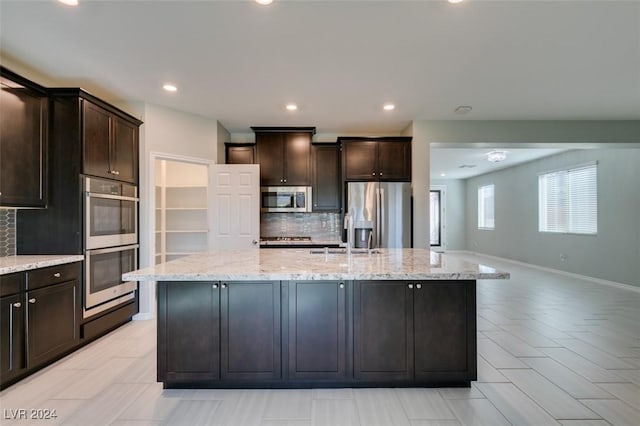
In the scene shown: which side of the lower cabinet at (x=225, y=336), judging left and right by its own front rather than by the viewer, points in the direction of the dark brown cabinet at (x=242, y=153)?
back

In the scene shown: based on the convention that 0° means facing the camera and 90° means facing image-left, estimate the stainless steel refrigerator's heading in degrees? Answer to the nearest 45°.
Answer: approximately 0°

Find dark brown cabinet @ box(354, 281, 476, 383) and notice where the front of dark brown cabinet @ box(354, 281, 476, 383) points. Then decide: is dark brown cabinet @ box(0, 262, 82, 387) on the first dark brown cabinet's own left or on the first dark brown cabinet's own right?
on the first dark brown cabinet's own right

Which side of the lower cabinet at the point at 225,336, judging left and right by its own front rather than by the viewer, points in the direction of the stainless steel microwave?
back

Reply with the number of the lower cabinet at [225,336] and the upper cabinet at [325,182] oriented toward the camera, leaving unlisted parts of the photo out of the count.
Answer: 2

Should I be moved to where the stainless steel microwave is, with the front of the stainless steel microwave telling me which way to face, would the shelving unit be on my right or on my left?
on my right

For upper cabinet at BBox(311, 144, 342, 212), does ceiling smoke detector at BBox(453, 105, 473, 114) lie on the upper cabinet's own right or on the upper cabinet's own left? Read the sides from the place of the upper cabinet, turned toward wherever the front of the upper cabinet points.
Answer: on the upper cabinet's own left

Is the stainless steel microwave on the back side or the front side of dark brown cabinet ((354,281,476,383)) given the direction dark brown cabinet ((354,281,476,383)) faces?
on the back side
